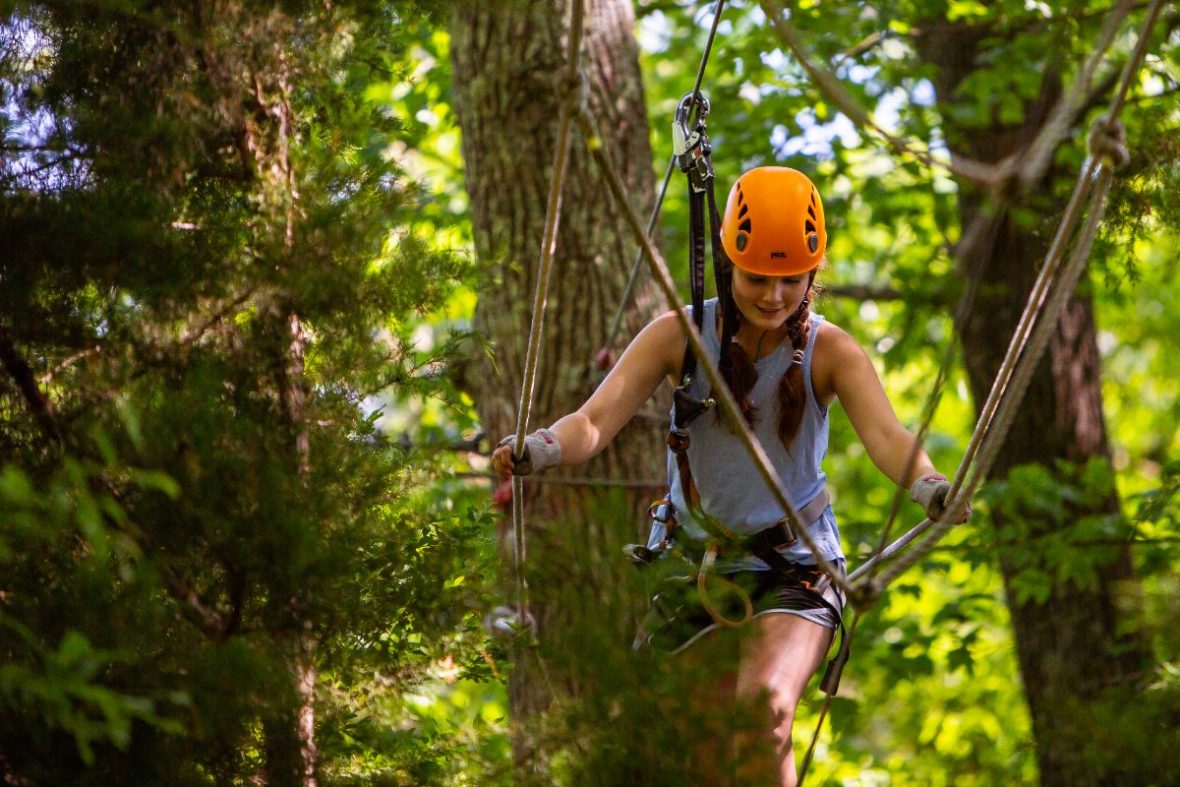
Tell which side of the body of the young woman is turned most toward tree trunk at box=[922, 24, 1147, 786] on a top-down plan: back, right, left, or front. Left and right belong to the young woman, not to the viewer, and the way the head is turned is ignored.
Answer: back

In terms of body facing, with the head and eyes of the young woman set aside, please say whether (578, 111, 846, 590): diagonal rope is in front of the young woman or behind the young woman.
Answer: in front

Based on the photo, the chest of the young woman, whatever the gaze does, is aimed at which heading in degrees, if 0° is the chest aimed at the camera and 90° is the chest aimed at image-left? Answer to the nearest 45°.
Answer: approximately 0°

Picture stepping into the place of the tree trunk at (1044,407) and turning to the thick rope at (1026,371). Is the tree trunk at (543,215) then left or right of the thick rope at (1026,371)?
right

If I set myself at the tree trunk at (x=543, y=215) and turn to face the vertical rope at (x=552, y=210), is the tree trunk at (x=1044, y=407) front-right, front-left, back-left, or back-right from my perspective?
back-left

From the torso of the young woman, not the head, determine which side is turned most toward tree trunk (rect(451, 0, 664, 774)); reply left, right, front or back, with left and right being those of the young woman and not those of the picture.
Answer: back

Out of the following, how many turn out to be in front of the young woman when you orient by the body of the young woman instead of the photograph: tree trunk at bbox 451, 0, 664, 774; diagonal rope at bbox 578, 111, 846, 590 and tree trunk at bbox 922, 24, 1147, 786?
1
